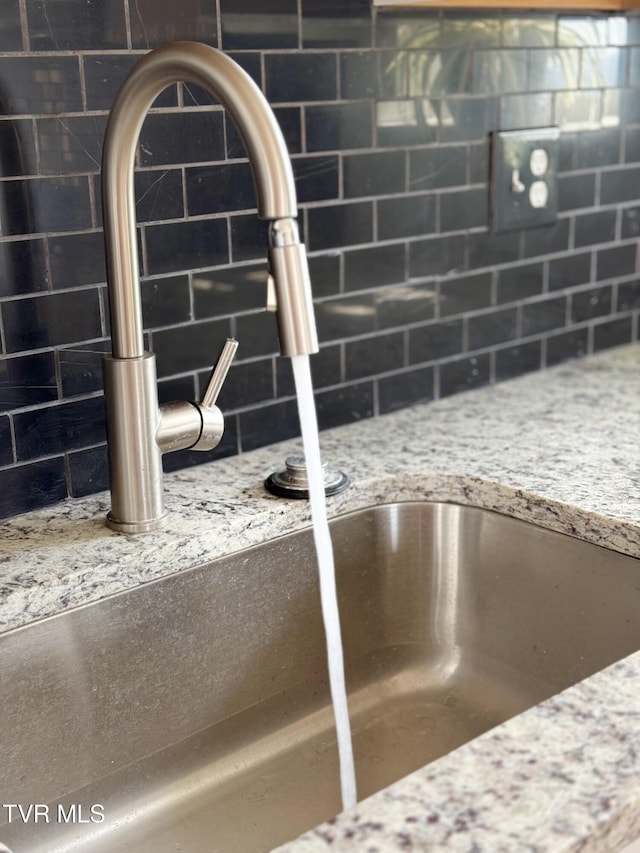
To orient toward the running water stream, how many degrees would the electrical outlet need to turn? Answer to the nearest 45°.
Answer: approximately 45° to its right

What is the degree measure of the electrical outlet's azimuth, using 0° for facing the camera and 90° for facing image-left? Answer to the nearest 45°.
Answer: approximately 315°

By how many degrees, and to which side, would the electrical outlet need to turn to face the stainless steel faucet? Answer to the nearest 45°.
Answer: approximately 90° to its right

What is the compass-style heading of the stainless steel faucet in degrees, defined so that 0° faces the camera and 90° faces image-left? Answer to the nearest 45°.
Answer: approximately 315°

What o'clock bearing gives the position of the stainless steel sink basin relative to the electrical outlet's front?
The stainless steel sink basin is roughly at 2 o'clock from the electrical outlet.
